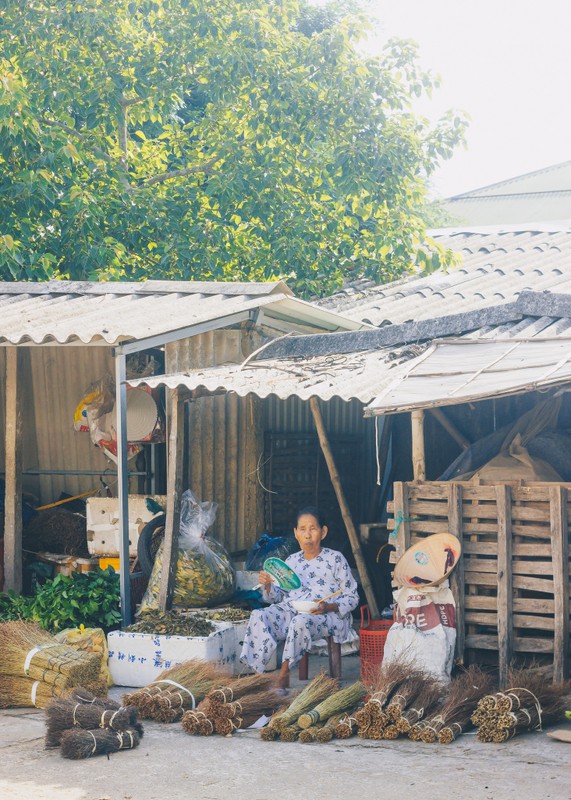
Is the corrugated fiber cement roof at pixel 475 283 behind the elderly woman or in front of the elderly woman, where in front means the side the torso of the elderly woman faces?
behind

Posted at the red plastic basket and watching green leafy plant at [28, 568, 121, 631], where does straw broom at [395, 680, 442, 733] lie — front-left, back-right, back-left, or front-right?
back-left

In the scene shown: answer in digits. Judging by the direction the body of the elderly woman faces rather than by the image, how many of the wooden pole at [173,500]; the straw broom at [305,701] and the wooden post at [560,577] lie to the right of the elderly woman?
1

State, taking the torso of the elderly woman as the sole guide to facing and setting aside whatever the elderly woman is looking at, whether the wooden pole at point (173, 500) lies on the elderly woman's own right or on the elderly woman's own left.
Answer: on the elderly woman's own right

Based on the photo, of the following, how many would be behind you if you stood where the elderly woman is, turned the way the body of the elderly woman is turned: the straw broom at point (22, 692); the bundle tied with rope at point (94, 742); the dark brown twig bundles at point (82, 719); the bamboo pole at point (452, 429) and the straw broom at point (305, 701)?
1

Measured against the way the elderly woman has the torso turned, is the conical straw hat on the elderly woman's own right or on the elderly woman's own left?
on the elderly woman's own left

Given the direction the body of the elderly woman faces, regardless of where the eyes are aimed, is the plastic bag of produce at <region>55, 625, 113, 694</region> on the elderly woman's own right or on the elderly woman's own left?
on the elderly woman's own right

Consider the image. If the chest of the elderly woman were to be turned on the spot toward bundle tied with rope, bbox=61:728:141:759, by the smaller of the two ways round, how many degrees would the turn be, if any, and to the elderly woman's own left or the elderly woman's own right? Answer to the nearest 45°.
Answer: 0° — they already face it

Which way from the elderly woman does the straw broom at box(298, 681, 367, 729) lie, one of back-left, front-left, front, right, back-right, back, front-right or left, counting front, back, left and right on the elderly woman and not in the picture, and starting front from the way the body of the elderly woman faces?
front-left

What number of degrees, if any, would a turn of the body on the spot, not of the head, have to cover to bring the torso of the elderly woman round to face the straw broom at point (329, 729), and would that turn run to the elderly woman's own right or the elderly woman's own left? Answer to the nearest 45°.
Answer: approximately 45° to the elderly woman's own left

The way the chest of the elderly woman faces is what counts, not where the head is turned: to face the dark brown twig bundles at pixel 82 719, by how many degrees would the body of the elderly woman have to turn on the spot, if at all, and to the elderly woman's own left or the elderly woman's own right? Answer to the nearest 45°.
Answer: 0° — they already face it
